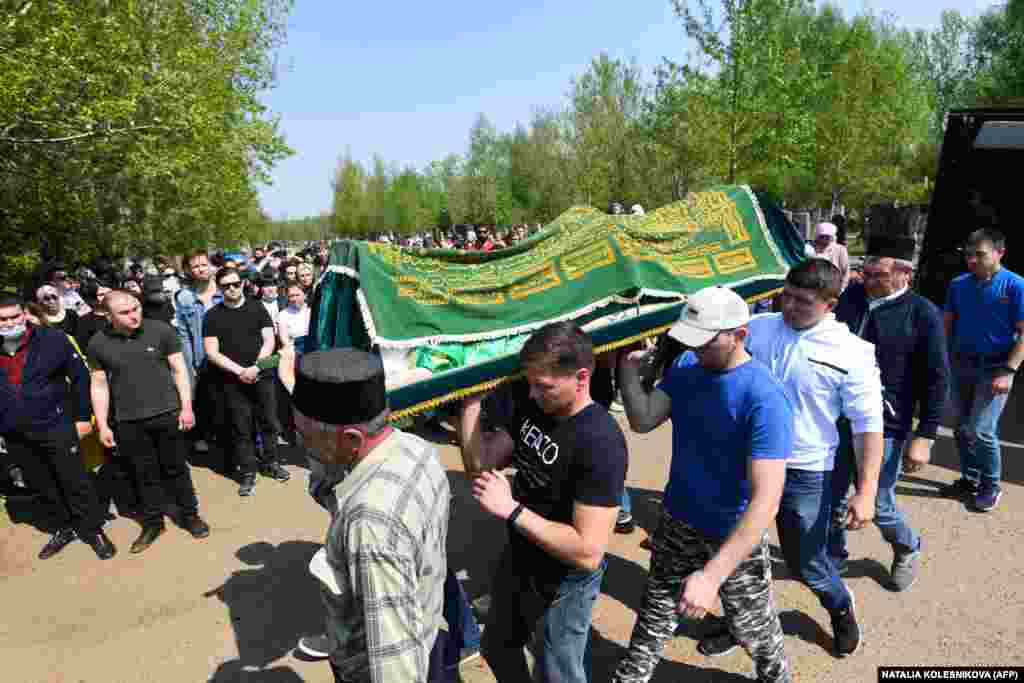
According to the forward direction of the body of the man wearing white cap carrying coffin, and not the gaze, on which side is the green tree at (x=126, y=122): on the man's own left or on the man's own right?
on the man's own right

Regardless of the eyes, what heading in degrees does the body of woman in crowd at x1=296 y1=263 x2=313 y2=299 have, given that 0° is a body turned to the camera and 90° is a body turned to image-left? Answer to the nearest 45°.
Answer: approximately 0°

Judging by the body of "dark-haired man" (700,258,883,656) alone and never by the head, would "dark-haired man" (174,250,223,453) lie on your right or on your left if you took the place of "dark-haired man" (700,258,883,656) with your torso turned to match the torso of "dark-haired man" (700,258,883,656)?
on your right

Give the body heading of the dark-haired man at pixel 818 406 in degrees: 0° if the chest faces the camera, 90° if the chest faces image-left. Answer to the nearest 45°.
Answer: approximately 45°

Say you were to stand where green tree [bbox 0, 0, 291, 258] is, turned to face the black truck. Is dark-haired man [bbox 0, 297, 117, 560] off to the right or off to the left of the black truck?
right

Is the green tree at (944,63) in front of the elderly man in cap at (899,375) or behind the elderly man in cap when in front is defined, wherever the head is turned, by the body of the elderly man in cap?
behind
